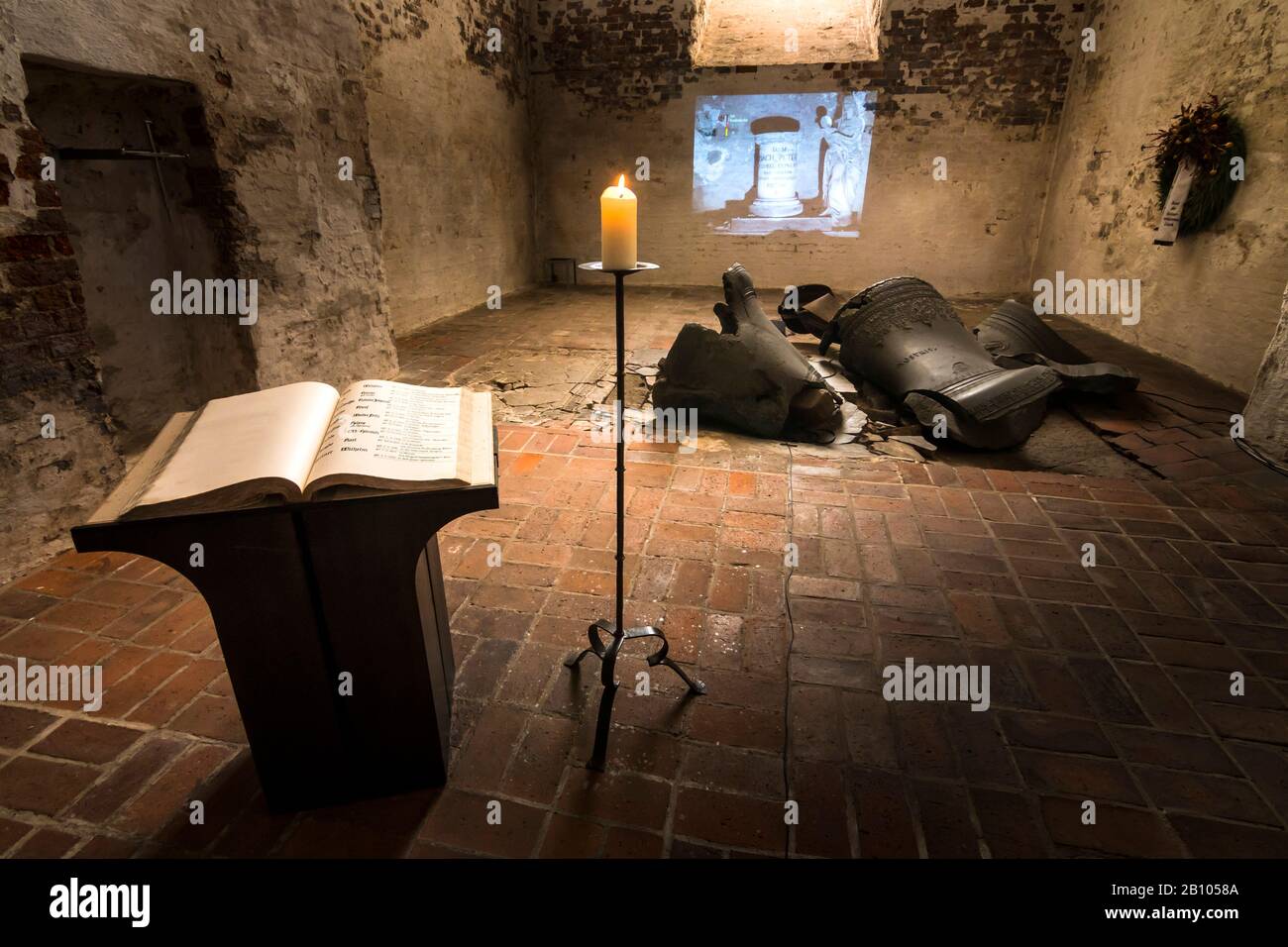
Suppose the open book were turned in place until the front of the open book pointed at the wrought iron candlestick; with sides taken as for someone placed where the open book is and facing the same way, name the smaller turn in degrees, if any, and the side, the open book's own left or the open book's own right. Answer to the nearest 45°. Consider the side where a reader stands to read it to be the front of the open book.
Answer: approximately 90° to the open book's own left

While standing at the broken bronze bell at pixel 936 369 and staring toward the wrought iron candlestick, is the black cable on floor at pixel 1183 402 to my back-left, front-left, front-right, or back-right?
back-left

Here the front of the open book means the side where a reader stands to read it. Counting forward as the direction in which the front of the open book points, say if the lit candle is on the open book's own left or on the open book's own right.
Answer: on the open book's own left

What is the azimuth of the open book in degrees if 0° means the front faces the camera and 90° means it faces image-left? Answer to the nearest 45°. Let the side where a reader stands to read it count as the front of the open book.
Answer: approximately 0°

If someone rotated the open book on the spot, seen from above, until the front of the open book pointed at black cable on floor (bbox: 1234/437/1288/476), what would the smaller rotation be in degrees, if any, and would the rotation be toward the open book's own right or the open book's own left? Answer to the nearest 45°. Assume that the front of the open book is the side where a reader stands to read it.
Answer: approximately 90° to the open book's own left

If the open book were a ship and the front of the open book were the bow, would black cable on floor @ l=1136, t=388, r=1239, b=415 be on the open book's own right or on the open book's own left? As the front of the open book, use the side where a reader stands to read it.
on the open book's own left
